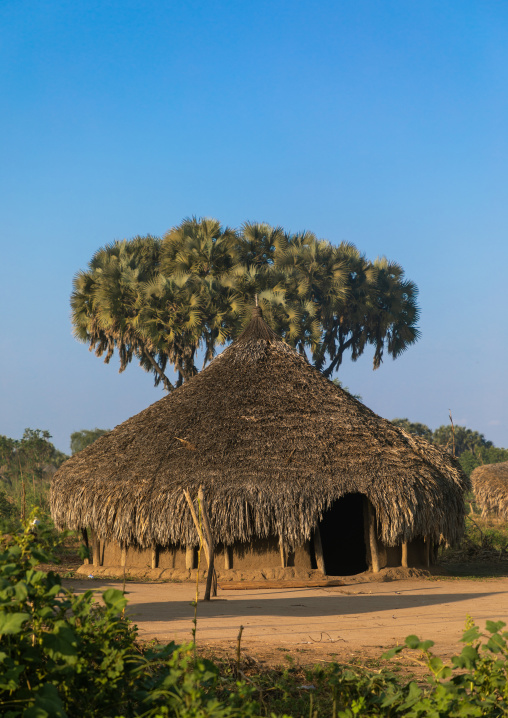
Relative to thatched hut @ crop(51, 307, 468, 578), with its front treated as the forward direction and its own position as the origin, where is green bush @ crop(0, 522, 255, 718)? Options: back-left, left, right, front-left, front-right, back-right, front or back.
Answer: front-right

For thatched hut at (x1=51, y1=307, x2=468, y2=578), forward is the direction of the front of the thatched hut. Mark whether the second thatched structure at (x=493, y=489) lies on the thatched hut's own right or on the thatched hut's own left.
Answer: on the thatched hut's own left

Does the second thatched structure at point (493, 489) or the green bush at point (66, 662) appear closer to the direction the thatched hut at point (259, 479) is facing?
the green bush
